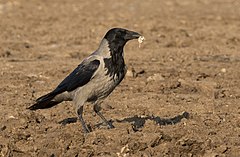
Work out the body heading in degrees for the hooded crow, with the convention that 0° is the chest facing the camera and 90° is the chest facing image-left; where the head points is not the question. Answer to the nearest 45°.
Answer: approximately 270°
